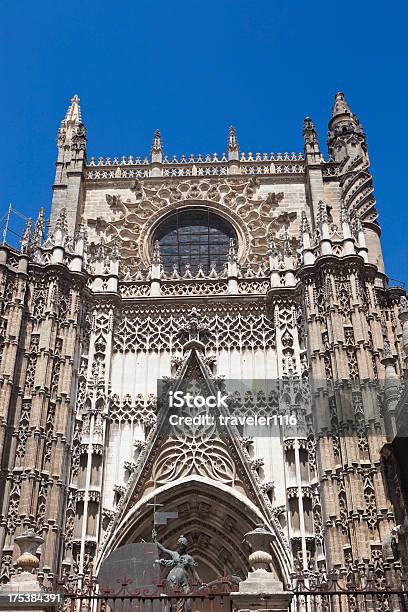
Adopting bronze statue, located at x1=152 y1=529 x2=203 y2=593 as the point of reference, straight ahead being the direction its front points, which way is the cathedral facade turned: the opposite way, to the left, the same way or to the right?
the same way

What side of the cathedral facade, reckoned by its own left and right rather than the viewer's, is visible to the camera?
front

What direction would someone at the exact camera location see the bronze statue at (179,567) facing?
facing the viewer

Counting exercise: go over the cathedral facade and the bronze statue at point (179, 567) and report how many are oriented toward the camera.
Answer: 2

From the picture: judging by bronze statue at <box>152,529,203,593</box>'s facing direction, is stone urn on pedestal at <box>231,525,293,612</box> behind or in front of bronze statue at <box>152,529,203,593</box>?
in front
